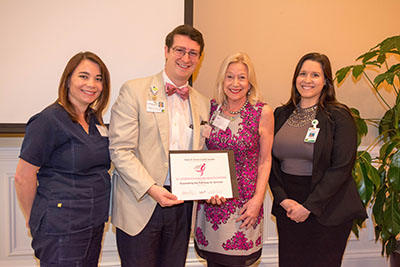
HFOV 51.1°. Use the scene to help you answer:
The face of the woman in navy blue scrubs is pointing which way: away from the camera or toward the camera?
toward the camera

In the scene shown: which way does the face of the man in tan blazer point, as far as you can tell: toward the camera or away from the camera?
toward the camera

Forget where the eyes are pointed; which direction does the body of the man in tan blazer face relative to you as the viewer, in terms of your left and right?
facing the viewer and to the right of the viewer

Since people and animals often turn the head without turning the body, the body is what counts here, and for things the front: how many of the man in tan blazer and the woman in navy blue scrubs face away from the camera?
0

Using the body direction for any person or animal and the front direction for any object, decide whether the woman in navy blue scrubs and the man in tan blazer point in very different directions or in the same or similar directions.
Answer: same or similar directions
